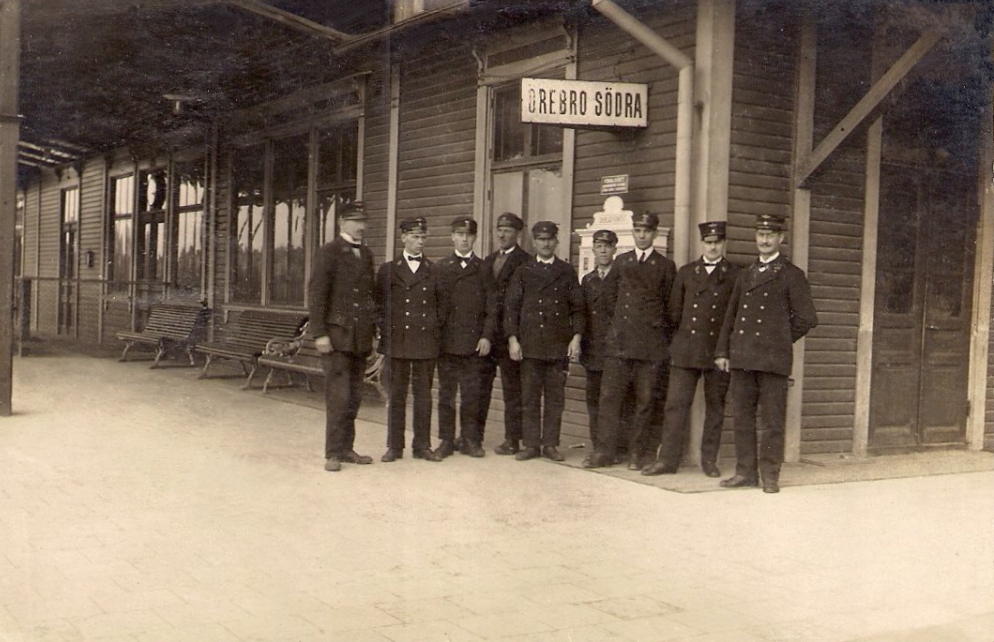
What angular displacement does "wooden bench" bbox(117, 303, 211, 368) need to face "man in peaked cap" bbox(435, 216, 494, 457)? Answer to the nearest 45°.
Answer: approximately 45° to its left

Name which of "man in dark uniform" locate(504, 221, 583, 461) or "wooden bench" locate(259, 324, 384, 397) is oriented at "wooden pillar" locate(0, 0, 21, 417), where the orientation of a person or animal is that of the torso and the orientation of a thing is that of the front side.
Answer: the wooden bench

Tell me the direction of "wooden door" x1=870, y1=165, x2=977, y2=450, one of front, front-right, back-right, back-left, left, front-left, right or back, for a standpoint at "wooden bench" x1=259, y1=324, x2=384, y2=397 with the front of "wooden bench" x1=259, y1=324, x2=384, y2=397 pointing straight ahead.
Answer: left

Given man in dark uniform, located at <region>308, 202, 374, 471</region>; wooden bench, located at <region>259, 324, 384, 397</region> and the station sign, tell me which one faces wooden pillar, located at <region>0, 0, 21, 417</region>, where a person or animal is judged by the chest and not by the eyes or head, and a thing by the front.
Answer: the wooden bench

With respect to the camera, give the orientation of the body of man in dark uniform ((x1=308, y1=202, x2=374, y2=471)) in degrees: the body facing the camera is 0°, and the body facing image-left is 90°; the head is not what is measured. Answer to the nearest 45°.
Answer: approximately 315°

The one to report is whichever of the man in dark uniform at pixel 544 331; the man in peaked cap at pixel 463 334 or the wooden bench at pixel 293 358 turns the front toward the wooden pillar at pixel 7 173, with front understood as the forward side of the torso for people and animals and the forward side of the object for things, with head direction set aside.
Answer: the wooden bench

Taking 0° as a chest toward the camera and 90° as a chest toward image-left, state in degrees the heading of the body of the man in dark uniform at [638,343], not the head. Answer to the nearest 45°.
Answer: approximately 45°

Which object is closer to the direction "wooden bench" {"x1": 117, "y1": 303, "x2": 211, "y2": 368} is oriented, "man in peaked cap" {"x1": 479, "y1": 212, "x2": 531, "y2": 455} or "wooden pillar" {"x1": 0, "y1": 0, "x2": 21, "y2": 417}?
the wooden pillar

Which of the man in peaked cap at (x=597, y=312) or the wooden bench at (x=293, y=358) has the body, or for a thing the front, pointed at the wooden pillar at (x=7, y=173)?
the wooden bench

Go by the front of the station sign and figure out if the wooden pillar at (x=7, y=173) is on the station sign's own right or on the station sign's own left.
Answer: on the station sign's own right

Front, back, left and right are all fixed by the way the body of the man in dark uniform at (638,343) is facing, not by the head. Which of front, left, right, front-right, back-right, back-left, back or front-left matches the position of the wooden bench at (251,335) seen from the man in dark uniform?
right
